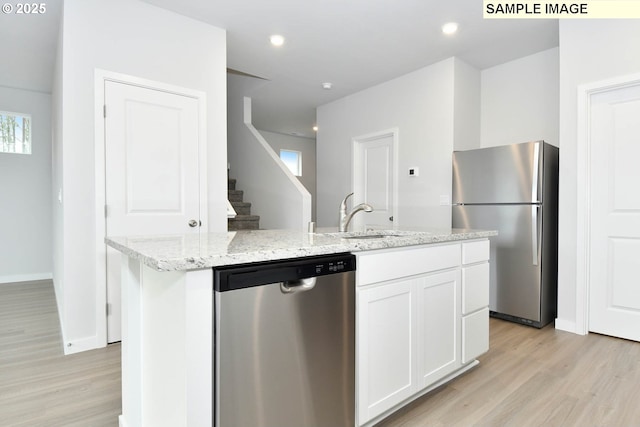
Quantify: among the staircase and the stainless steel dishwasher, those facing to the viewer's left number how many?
0

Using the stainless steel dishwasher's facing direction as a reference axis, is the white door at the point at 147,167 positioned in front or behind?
behind

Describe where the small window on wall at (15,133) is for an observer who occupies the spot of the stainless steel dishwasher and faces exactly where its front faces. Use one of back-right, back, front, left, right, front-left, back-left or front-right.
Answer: back

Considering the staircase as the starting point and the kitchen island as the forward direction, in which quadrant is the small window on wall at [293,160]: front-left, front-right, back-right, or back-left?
back-left

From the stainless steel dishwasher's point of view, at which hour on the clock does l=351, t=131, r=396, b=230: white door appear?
The white door is roughly at 8 o'clock from the stainless steel dishwasher.

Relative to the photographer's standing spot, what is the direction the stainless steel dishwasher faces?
facing the viewer and to the right of the viewer

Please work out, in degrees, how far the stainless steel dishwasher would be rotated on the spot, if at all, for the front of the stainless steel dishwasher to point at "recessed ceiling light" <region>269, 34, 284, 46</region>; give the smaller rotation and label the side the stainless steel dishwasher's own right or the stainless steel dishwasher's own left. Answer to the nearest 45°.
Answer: approximately 135° to the stainless steel dishwasher's own left

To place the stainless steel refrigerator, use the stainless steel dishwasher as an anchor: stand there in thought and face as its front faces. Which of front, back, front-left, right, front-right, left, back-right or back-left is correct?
left

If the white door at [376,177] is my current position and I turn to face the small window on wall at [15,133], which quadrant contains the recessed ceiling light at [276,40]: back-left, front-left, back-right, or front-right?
front-left
